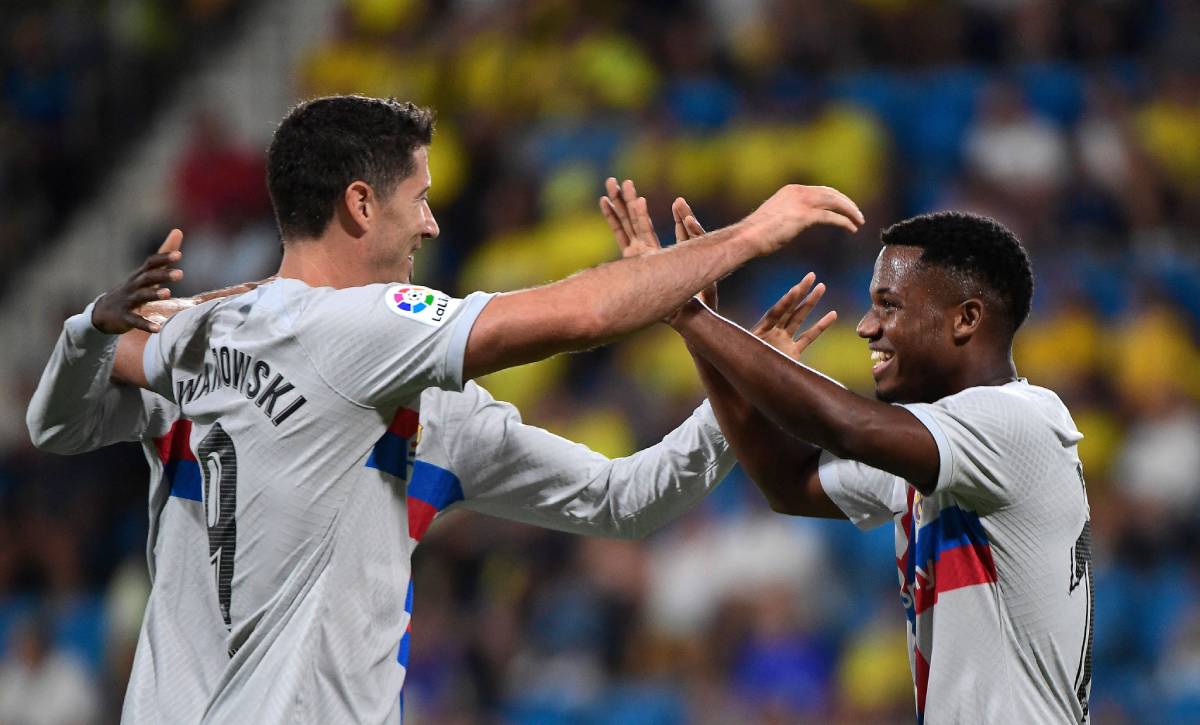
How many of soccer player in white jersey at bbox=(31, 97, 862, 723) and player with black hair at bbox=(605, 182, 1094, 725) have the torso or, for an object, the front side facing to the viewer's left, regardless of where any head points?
1

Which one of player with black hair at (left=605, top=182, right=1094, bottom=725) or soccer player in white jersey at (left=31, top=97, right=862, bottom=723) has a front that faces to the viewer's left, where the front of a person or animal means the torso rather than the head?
the player with black hair

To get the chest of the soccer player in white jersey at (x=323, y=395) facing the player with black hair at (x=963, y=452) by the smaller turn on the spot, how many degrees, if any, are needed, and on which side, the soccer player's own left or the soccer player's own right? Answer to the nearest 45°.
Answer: approximately 45° to the soccer player's own right

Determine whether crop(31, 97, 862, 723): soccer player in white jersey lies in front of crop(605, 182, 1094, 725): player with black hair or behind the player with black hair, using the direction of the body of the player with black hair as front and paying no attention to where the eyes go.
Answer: in front

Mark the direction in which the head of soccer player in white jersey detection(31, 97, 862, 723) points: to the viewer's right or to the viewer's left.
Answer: to the viewer's right

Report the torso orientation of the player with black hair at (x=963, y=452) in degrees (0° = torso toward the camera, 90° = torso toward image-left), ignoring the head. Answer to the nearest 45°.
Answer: approximately 90°

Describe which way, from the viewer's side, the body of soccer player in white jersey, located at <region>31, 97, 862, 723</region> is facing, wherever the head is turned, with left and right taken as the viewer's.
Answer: facing away from the viewer and to the right of the viewer
